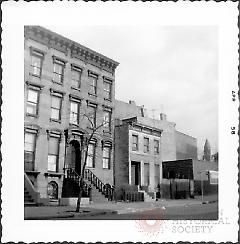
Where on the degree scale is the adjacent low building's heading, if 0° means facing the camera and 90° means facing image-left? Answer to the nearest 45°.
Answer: approximately 315°
